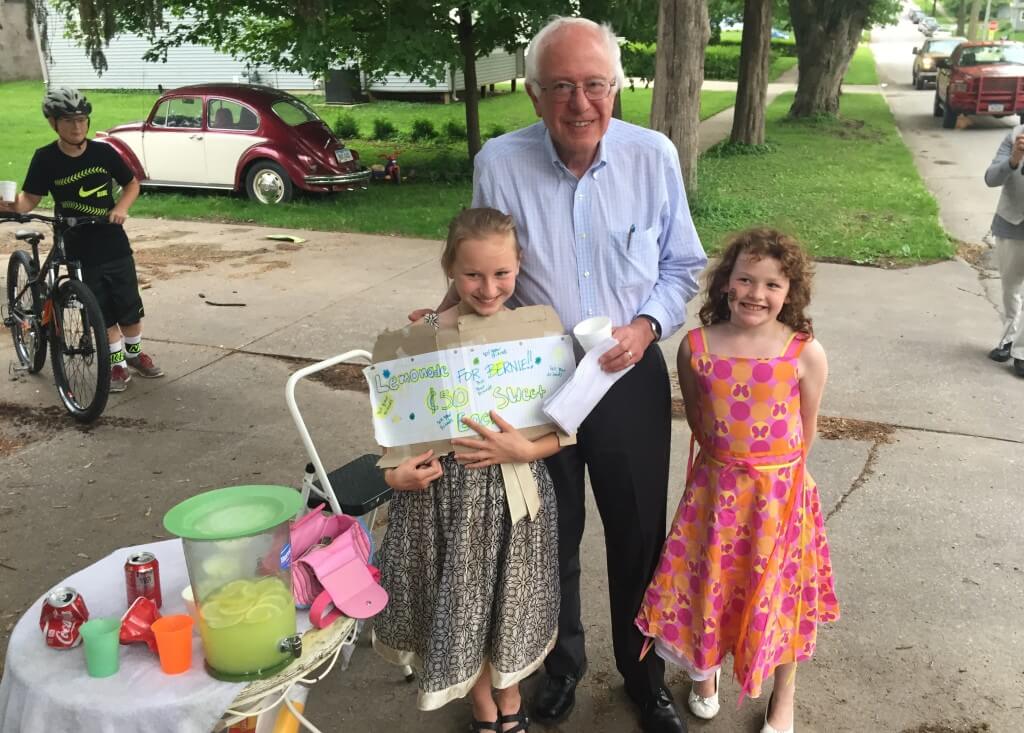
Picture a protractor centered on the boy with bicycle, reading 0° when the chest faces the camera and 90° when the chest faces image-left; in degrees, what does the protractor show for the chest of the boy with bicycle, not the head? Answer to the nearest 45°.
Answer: approximately 0°

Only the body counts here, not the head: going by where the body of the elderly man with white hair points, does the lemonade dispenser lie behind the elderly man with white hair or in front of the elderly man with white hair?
in front

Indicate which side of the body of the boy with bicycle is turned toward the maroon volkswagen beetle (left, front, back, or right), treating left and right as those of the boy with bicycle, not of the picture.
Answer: back

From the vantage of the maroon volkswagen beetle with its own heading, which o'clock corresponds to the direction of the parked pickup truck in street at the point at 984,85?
The parked pickup truck in street is roughly at 4 o'clock from the maroon volkswagen beetle.

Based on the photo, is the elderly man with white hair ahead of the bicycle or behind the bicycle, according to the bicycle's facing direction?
ahead

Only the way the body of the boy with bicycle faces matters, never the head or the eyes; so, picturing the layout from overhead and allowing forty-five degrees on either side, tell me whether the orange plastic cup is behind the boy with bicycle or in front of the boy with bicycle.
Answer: in front

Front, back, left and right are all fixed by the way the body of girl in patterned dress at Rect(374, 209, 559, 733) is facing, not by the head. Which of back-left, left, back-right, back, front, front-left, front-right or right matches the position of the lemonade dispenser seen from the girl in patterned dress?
front-right

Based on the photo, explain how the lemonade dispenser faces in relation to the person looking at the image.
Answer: facing the viewer and to the right of the viewer

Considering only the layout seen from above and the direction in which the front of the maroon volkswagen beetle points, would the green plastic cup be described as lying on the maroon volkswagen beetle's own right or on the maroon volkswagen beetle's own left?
on the maroon volkswagen beetle's own left

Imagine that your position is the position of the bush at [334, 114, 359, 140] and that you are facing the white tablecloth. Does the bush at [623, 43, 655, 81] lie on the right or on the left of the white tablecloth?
left

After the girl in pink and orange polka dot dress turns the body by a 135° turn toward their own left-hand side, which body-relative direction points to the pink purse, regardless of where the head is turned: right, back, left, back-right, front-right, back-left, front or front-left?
back

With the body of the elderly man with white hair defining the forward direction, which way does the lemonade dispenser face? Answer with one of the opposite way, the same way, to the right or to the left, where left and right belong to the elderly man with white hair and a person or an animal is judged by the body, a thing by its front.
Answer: to the left
